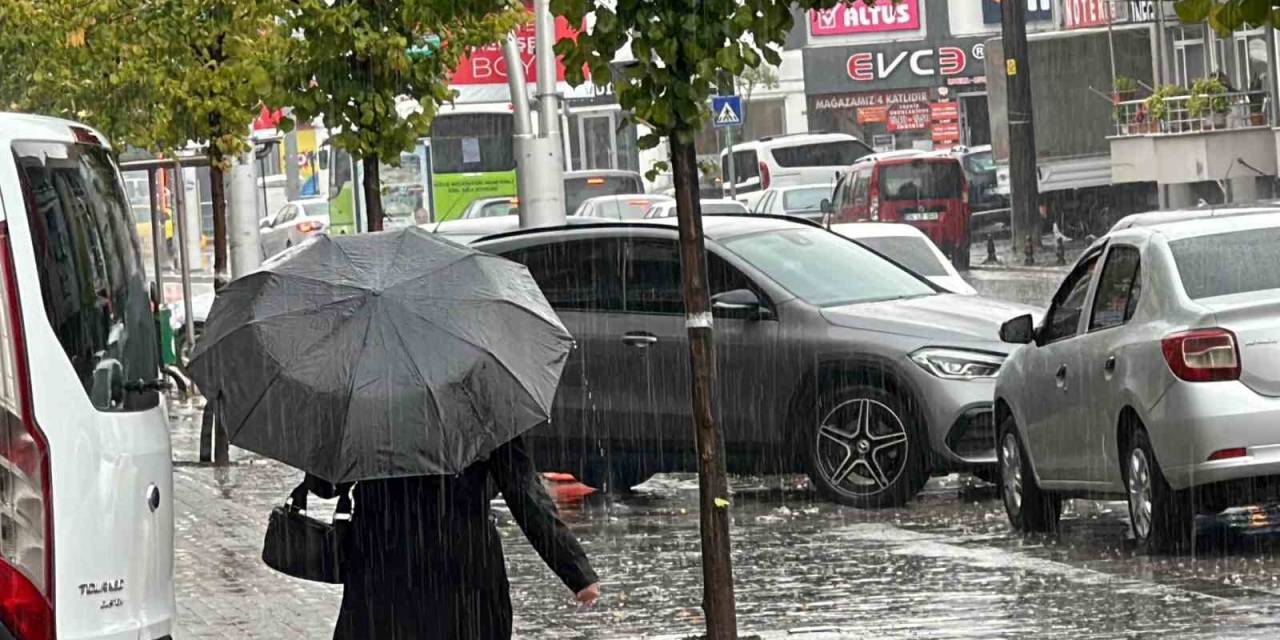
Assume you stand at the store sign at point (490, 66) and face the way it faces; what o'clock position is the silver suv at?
The silver suv is roughly at 12 o'clock from the store sign.

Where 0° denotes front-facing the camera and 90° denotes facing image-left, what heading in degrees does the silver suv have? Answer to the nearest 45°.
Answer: approximately 315°

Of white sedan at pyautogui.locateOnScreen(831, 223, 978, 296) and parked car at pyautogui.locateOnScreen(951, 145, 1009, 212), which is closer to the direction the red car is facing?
the parked car

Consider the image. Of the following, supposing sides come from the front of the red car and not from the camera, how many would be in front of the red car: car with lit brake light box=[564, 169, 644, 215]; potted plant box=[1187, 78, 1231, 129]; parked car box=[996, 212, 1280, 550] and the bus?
2

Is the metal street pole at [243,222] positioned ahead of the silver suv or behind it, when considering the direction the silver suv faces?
behind

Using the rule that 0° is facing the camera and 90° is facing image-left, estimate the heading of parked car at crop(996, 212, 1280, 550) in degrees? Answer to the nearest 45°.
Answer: approximately 135°

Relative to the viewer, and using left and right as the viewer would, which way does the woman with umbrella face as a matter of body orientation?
facing away from the viewer

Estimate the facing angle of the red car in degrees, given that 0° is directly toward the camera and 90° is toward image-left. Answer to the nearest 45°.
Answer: approximately 135°

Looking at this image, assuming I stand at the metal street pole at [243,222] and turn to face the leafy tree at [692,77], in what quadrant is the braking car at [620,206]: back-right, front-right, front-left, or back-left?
back-left

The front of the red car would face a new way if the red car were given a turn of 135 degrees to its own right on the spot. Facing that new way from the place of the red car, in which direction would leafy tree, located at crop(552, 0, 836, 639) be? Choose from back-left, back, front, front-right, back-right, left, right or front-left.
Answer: right

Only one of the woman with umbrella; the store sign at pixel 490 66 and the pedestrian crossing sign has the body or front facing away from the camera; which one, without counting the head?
the woman with umbrella

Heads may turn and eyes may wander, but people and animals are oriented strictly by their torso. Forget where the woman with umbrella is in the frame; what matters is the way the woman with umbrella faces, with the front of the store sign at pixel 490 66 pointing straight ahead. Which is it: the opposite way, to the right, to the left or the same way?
the opposite way
